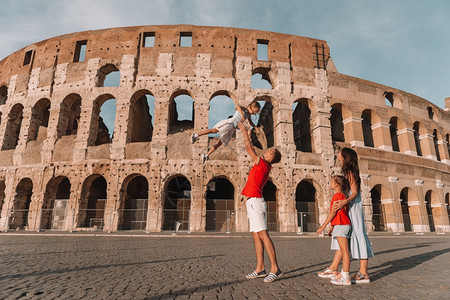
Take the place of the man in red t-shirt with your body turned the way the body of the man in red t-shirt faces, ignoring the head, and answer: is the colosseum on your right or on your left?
on your right
